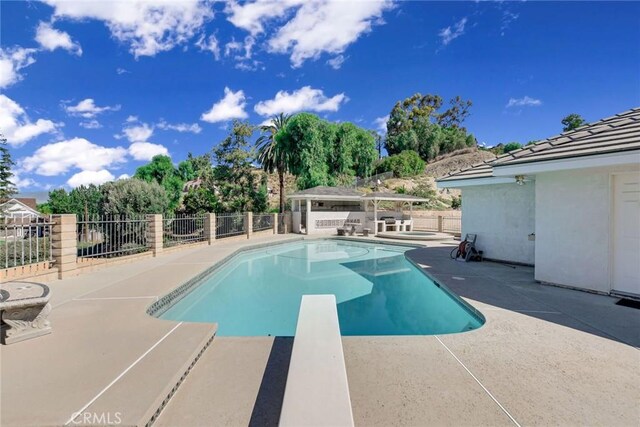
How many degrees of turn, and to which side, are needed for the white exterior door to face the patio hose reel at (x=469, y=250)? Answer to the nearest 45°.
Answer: approximately 90° to its right

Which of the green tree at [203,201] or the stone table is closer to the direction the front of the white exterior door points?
the stone table

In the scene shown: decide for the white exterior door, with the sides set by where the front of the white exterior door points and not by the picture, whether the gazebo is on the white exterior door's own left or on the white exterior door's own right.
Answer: on the white exterior door's own right

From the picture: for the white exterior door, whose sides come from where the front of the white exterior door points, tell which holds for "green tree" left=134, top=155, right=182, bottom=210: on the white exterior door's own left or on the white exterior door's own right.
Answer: on the white exterior door's own right

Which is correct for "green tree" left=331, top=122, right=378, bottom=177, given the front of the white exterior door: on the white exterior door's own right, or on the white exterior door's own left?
on the white exterior door's own right

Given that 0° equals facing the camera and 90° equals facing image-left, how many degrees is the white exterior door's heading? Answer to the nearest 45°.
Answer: approximately 45°

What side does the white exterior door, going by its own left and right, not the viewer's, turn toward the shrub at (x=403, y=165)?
right

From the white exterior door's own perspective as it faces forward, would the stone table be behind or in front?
in front

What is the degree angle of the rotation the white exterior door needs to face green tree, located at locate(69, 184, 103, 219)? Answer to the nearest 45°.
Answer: approximately 45° to its right
